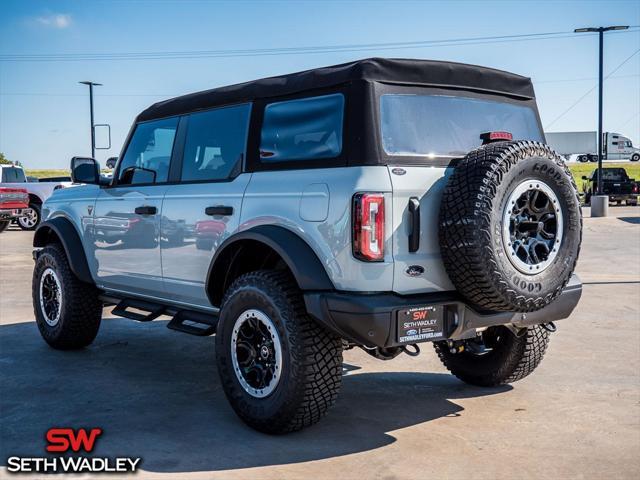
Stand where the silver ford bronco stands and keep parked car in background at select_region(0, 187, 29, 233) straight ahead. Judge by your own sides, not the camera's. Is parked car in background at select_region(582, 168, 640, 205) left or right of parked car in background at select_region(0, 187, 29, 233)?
right

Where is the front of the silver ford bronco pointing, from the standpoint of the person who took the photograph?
facing away from the viewer and to the left of the viewer

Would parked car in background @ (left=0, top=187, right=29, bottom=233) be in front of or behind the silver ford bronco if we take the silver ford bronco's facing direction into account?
in front

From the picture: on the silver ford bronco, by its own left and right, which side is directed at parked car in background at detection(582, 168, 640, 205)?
right

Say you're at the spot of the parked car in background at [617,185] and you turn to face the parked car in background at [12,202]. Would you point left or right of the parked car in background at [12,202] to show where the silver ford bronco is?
left

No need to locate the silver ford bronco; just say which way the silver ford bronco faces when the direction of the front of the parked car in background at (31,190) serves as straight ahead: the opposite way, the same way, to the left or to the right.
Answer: the opposite way
